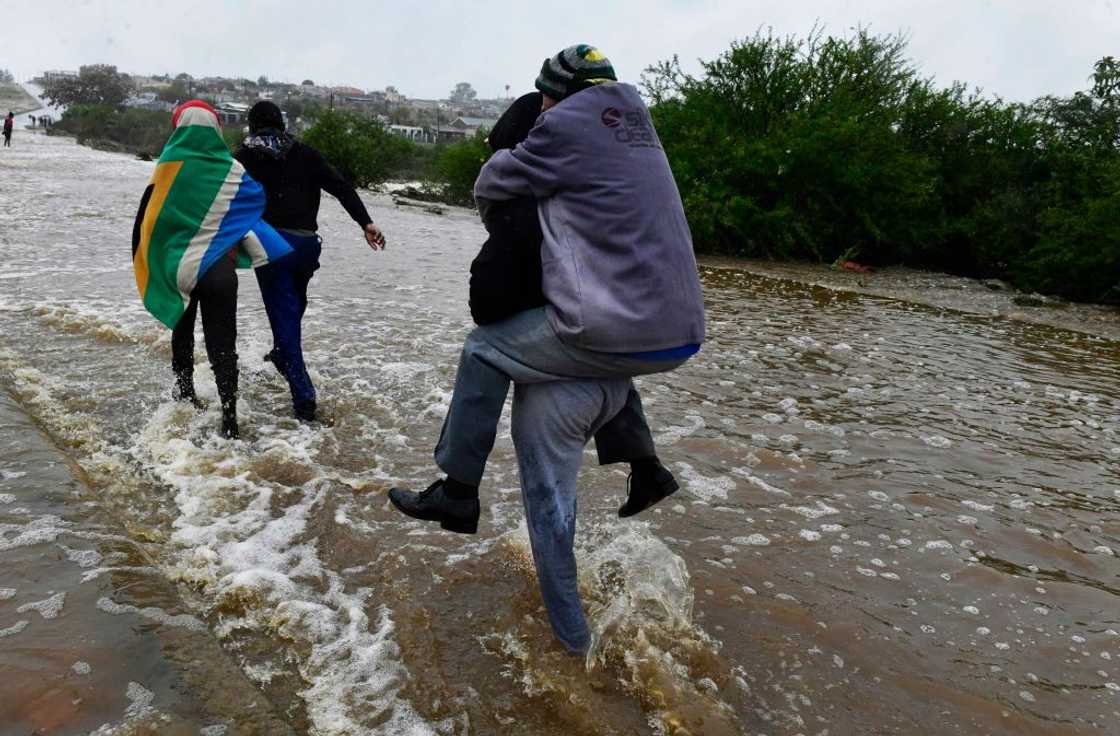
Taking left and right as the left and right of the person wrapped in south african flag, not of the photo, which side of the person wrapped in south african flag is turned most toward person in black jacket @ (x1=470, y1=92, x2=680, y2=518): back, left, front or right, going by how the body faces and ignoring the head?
back

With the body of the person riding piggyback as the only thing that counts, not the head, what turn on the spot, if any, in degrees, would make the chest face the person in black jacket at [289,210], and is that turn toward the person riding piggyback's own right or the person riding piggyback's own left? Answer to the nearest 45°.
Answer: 0° — they already face them

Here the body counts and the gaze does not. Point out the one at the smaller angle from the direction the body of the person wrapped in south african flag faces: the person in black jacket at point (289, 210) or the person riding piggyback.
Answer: the person in black jacket

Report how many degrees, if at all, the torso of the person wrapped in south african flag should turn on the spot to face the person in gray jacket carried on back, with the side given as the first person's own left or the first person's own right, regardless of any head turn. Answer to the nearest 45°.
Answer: approximately 180°

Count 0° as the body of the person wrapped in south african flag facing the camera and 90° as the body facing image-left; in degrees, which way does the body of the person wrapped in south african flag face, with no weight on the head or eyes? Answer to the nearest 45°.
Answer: approximately 180°

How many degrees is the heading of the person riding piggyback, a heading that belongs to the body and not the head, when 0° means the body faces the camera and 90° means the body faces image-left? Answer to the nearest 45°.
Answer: approximately 135°
